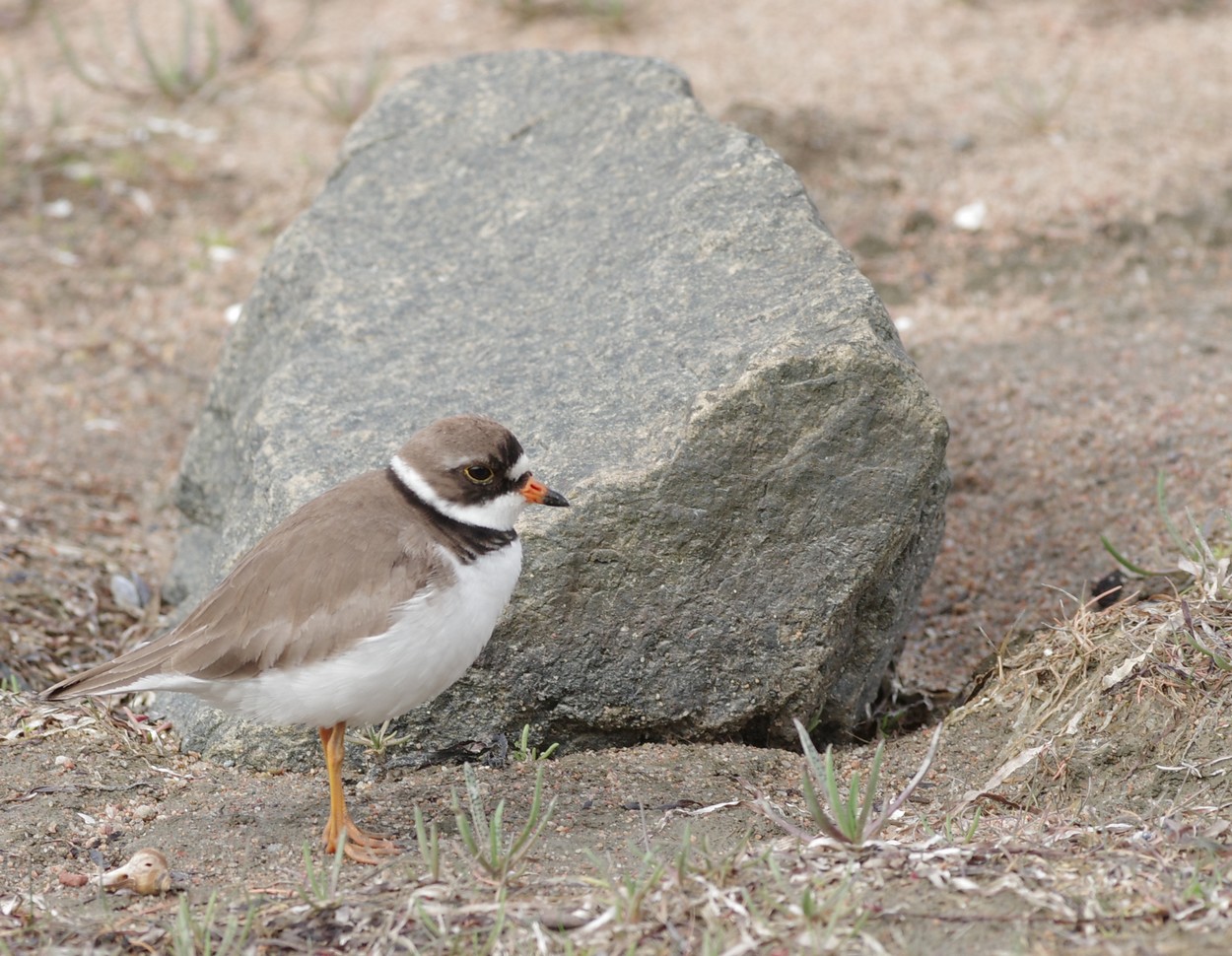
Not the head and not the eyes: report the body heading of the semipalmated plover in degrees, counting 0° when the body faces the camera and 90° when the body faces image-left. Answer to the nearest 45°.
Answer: approximately 270°
